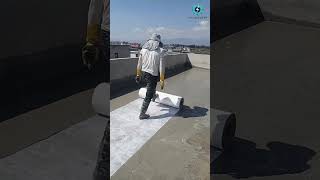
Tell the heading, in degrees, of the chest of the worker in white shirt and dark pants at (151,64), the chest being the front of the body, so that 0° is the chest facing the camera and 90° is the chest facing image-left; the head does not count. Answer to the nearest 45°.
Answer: approximately 225°
